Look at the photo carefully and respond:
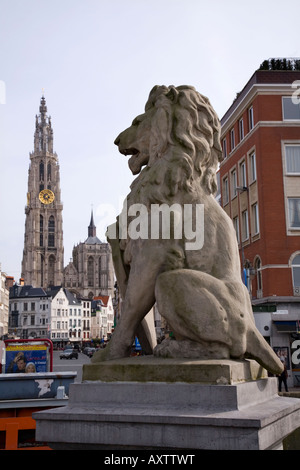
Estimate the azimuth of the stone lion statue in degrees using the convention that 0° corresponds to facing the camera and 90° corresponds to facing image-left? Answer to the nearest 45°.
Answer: approximately 90°

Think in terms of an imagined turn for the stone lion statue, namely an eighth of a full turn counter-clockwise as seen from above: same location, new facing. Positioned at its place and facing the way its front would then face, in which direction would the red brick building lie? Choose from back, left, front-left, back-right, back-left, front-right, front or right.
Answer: back-right
